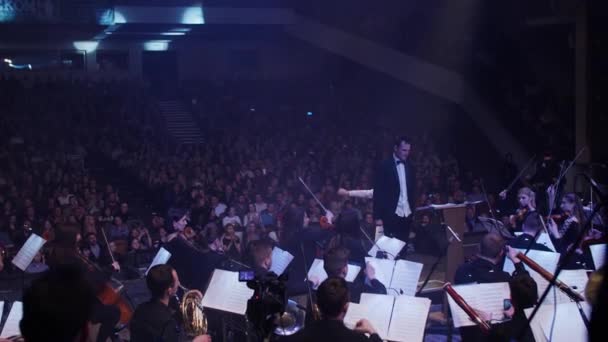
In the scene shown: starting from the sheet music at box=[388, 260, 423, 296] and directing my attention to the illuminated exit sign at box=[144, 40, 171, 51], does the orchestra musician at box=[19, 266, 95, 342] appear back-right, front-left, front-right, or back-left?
back-left

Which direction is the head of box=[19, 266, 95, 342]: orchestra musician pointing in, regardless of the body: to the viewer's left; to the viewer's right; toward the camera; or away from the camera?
away from the camera

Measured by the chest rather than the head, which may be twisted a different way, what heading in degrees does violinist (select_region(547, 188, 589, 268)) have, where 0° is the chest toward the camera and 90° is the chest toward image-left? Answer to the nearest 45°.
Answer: approximately 90°

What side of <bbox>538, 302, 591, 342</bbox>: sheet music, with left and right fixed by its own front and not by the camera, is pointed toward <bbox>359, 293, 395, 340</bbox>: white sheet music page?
right

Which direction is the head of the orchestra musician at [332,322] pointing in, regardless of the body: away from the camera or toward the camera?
away from the camera

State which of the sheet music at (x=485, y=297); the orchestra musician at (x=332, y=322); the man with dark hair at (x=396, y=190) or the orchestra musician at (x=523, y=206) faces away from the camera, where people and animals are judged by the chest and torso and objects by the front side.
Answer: the orchestra musician at (x=332, y=322)

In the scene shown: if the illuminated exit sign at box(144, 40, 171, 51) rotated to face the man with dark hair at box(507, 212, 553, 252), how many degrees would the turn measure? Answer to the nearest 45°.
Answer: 0° — it already faces them

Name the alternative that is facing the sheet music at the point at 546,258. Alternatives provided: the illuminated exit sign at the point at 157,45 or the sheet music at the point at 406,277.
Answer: the illuminated exit sign

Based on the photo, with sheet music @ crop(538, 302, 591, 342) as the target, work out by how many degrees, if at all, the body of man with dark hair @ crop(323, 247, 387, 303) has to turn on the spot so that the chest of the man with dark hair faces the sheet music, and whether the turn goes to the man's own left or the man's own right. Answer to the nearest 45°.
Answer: approximately 90° to the man's own right

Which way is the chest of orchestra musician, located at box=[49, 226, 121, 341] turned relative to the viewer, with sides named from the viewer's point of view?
facing away from the viewer and to the right of the viewer

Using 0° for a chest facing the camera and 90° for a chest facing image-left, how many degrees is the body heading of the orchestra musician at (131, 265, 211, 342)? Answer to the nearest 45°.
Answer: approximately 225°

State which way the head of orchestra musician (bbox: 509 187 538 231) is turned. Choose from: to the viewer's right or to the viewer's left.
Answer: to the viewer's left

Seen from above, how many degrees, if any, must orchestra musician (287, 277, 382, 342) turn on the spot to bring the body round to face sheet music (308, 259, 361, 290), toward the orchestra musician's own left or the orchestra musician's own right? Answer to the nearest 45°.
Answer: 0° — they already face it
